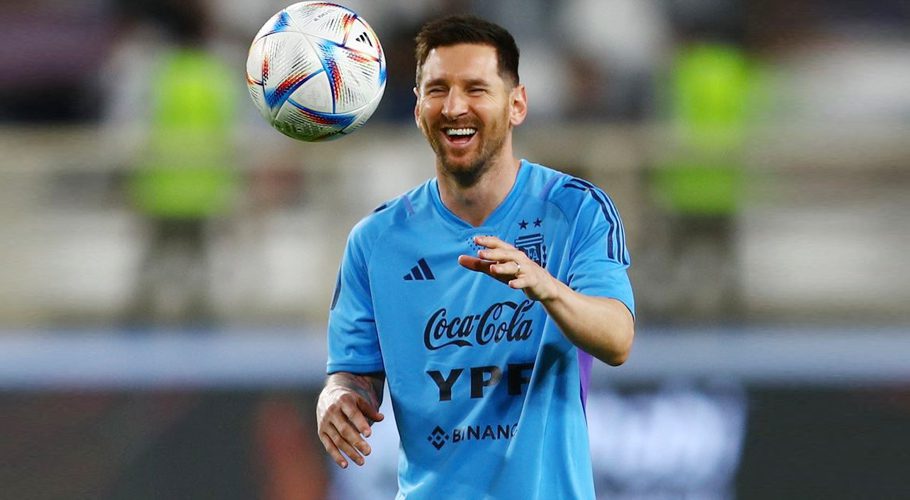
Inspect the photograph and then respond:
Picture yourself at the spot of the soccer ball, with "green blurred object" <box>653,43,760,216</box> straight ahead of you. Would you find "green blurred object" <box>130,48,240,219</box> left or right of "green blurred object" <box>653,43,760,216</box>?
left

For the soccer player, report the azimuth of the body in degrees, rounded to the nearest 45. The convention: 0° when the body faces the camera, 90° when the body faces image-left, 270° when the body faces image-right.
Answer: approximately 0°

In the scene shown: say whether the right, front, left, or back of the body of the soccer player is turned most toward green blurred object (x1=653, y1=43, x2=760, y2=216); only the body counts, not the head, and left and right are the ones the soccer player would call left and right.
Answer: back

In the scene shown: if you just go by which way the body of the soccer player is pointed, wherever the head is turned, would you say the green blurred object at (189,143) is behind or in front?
behind
